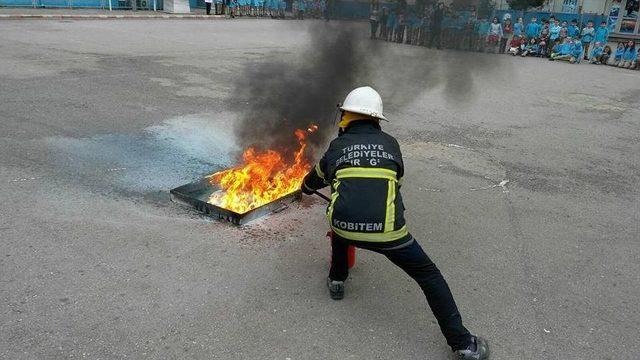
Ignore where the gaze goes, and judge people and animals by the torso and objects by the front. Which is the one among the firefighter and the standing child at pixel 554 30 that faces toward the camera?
the standing child

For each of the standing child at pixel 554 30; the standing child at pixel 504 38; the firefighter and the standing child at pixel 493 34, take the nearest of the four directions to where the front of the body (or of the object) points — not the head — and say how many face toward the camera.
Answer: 3

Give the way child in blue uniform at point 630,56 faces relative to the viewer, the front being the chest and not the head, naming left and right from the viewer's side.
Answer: facing the viewer and to the left of the viewer

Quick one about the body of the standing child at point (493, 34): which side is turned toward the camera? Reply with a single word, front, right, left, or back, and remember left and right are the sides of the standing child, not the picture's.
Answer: front

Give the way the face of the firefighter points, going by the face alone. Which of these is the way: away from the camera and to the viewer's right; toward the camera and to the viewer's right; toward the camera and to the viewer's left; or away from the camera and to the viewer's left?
away from the camera and to the viewer's left

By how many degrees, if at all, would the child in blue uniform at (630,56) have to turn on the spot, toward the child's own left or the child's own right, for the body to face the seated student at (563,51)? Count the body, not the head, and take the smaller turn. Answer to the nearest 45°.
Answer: approximately 45° to the child's own right

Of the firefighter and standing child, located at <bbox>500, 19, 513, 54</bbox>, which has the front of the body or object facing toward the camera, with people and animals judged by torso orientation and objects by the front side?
the standing child

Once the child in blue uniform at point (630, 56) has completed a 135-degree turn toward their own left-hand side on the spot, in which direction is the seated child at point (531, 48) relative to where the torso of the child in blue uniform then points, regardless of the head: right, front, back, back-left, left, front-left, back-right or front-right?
back
